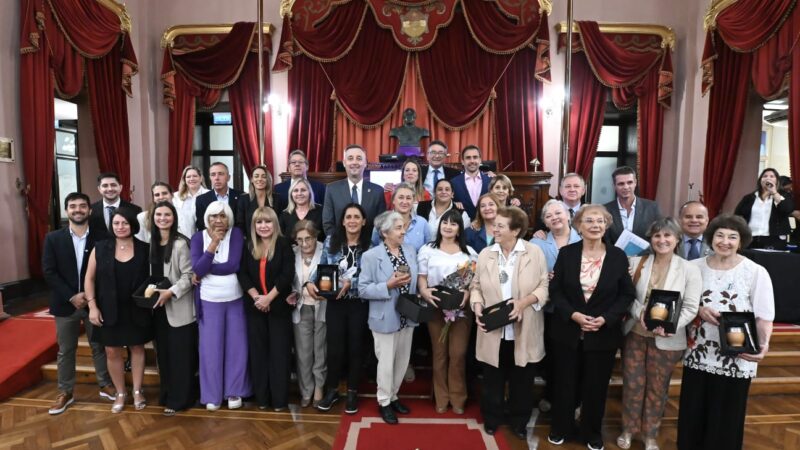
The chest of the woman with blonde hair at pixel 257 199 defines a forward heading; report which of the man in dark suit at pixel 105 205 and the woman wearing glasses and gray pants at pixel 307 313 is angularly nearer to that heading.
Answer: the woman wearing glasses and gray pants

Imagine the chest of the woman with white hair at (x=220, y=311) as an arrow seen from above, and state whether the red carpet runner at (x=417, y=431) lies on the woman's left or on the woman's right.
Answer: on the woman's left

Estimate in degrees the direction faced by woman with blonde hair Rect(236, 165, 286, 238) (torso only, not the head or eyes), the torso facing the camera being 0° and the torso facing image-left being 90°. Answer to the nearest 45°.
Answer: approximately 0°

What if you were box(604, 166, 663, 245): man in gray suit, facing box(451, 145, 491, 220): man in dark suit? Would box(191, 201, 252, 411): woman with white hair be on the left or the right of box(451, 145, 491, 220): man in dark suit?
left

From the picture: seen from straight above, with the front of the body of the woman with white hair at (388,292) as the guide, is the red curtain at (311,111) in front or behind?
behind

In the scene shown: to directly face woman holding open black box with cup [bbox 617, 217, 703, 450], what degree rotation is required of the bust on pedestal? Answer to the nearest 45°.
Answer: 0° — it already faces them
